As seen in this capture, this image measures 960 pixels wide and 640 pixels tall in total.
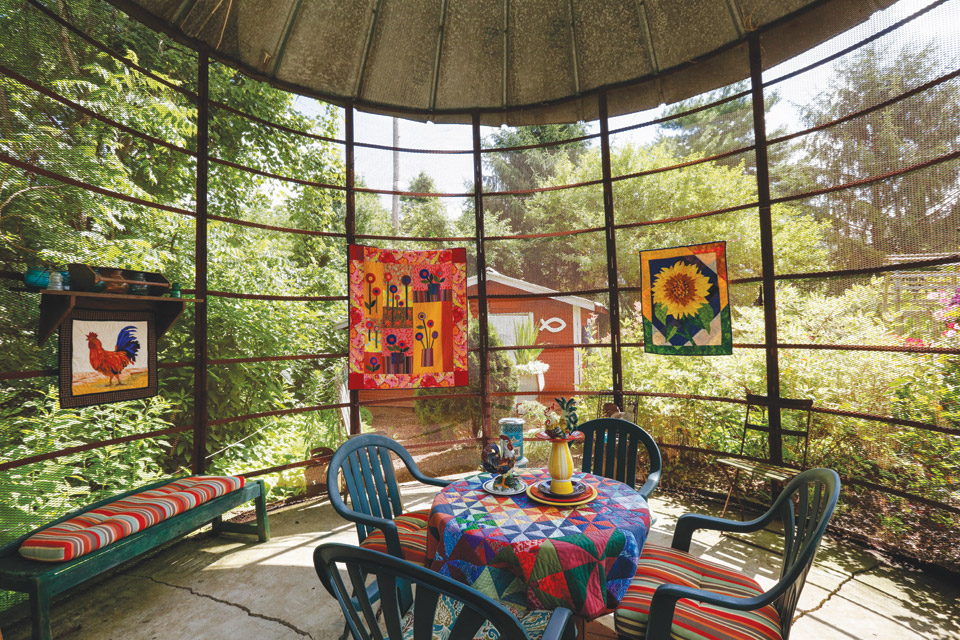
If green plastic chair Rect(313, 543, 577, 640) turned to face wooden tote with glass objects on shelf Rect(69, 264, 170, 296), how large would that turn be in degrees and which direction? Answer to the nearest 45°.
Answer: approximately 90° to its left

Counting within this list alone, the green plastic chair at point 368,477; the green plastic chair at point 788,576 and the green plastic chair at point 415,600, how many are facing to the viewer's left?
1

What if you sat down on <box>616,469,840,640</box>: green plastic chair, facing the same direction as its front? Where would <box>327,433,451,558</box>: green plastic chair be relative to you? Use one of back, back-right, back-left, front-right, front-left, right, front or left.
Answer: front

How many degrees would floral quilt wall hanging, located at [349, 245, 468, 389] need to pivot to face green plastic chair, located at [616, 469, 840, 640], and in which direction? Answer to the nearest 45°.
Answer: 0° — it already faces it

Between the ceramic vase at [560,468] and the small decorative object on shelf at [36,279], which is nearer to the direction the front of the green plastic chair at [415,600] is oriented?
the ceramic vase

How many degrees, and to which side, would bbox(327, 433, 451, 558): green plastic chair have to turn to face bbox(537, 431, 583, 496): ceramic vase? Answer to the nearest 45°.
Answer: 0° — it already faces it

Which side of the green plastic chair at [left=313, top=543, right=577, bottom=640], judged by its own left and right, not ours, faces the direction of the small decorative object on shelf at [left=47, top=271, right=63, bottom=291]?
left

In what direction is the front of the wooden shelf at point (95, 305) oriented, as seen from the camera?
facing the viewer and to the right of the viewer

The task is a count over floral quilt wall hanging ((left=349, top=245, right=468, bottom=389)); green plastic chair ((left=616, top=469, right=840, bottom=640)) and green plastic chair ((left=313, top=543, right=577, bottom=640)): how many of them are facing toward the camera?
1

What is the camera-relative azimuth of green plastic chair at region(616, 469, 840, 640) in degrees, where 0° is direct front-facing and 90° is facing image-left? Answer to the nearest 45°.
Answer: approximately 90°

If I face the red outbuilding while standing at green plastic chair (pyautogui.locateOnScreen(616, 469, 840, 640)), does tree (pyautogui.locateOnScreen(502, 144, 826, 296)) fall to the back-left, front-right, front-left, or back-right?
front-right

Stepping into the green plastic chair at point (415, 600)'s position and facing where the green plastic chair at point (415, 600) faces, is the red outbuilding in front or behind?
in front

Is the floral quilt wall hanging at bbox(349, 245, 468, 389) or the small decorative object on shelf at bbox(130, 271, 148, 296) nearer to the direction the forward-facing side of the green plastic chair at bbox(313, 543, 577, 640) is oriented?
the floral quilt wall hanging

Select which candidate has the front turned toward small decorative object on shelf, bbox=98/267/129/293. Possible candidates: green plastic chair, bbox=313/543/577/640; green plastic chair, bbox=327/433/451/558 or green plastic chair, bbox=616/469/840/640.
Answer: green plastic chair, bbox=616/469/840/640

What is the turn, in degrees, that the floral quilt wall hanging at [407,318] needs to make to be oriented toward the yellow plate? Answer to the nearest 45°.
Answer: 0° — it already faces it

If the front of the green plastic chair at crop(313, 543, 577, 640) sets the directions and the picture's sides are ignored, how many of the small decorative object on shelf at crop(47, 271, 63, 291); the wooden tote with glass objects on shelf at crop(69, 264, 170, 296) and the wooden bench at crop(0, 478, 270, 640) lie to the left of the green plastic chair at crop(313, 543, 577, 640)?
3

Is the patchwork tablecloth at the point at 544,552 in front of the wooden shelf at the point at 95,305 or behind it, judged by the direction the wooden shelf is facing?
in front

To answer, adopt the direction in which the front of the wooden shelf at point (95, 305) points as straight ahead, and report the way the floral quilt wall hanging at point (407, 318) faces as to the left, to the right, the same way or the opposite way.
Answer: to the right

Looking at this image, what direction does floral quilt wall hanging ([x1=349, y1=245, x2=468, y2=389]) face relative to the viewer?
toward the camera
